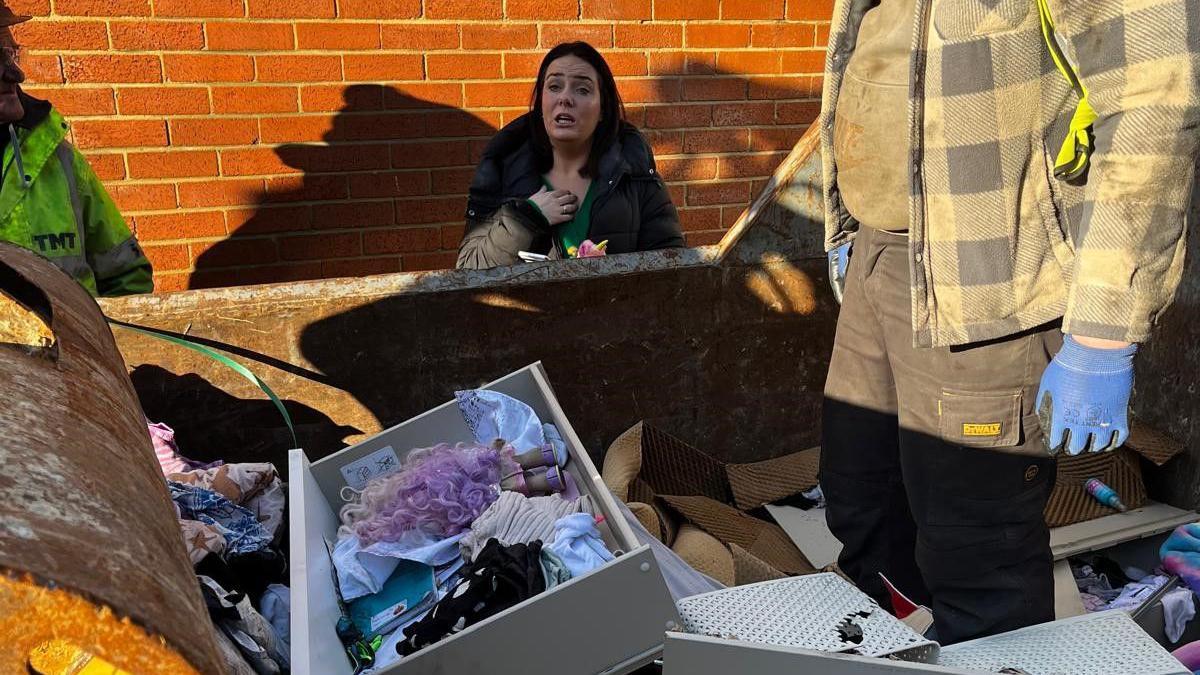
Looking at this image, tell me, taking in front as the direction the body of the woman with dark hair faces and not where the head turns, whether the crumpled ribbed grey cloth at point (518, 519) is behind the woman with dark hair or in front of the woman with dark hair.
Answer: in front

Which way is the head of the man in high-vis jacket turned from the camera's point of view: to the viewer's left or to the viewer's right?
to the viewer's right

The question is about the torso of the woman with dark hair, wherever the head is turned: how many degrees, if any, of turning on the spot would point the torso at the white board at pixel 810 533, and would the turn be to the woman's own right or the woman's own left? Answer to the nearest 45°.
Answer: approximately 45° to the woman's own left

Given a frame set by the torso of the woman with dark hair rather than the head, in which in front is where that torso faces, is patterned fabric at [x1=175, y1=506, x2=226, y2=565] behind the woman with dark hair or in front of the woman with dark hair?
in front

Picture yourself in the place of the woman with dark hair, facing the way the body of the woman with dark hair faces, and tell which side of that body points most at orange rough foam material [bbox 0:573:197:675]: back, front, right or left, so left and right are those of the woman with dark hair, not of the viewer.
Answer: front

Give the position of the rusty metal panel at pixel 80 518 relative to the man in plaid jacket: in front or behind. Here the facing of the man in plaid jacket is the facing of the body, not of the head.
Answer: in front

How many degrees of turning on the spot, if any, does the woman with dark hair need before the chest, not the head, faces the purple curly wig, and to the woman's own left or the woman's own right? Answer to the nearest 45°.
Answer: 0° — they already face it

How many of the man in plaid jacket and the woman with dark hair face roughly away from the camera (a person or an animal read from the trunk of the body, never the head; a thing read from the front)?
0

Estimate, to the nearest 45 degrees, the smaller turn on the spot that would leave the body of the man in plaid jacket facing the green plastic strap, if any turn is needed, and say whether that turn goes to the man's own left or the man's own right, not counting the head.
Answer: approximately 45° to the man's own right

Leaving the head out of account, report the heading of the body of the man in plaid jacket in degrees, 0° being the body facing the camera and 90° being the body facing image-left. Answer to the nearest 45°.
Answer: approximately 45°

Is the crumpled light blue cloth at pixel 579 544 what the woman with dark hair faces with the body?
yes
